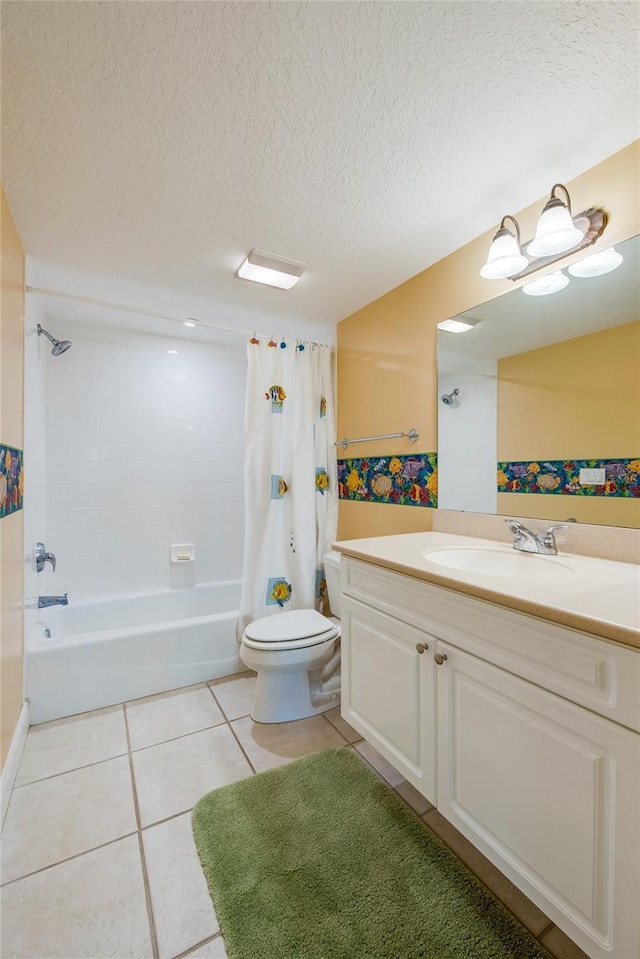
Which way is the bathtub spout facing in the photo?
to the viewer's right

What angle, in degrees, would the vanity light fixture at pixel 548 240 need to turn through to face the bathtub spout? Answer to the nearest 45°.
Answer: approximately 45° to its right

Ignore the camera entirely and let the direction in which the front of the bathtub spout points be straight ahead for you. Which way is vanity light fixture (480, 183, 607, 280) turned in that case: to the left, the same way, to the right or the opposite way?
the opposite way

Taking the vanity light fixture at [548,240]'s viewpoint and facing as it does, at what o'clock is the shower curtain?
The shower curtain is roughly at 2 o'clock from the vanity light fixture.

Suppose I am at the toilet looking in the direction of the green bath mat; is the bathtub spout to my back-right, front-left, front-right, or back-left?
back-right

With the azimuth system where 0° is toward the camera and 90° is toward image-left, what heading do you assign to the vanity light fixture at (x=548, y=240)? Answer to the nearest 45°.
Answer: approximately 45°

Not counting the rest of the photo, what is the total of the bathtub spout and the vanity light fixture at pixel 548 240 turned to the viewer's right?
1

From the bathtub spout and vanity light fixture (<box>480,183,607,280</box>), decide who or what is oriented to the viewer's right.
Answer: the bathtub spout

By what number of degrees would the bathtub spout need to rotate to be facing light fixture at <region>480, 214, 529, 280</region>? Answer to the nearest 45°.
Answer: approximately 45° to its right

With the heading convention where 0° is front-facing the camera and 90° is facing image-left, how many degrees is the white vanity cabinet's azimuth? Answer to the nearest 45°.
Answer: approximately 45°
